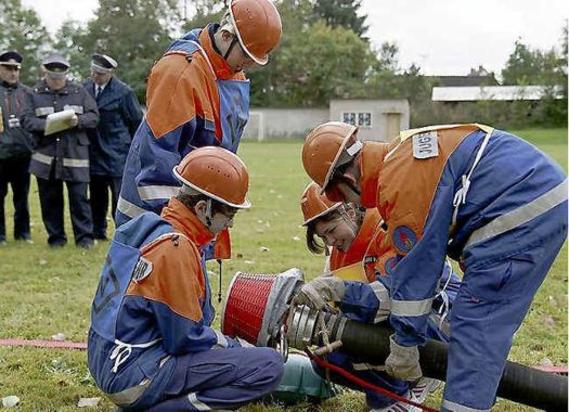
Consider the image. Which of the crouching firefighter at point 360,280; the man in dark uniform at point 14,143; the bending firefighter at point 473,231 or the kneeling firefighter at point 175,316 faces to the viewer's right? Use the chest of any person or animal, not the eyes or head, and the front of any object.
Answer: the kneeling firefighter

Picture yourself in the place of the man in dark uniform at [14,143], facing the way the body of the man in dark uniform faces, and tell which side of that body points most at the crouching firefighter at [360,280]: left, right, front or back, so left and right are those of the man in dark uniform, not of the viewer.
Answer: front

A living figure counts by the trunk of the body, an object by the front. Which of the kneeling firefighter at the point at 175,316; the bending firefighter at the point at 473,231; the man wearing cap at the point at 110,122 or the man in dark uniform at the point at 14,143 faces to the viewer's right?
the kneeling firefighter

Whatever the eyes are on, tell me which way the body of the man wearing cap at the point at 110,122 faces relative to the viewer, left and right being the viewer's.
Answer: facing the viewer and to the left of the viewer

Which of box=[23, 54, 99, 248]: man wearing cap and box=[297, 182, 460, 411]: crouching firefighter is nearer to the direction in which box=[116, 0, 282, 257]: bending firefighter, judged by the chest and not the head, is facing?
the crouching firefighter

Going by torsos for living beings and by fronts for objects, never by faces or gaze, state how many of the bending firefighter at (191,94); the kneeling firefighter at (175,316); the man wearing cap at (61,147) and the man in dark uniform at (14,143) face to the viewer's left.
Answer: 0

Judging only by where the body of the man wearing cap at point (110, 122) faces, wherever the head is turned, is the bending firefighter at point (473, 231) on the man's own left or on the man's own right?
on the man's own left

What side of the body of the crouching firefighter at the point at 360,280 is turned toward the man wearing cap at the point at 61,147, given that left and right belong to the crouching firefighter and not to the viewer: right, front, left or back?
right

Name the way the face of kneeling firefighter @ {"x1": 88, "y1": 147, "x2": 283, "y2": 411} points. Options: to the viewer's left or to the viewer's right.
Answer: to the viewer's right

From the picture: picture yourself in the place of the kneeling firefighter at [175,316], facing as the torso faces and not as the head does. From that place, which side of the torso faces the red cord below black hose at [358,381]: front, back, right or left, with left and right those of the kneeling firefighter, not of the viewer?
front

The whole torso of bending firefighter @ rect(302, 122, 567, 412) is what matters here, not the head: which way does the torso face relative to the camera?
to the viewer's left

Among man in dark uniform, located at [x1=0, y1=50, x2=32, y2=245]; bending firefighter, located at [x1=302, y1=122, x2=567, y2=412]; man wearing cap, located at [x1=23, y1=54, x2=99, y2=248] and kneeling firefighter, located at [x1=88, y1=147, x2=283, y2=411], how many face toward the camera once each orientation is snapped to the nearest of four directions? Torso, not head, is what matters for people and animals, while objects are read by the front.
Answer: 2

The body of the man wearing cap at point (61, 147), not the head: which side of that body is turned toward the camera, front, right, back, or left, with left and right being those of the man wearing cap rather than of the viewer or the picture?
front

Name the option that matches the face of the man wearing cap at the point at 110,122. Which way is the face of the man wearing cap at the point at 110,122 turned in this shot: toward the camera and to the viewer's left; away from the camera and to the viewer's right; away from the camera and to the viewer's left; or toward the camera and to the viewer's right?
toward the camera and to the viewer's left

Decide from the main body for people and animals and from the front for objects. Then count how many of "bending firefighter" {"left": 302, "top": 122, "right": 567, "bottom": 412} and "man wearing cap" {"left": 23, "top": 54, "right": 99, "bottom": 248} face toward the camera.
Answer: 1

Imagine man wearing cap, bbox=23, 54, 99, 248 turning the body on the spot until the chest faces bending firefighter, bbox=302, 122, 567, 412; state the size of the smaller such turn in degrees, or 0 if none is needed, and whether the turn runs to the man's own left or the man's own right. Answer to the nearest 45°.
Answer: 0° — they already face them

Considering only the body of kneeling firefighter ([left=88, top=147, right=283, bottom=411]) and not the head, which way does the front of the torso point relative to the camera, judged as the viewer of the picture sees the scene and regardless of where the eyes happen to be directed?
to the viewer's right

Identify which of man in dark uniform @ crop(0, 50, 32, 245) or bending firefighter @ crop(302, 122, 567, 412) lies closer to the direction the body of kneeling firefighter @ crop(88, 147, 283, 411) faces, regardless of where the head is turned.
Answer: the bending firefighter

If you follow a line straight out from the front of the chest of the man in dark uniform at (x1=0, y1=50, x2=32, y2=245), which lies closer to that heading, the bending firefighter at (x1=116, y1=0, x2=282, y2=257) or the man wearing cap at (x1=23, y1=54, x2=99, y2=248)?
the bending firefighter
